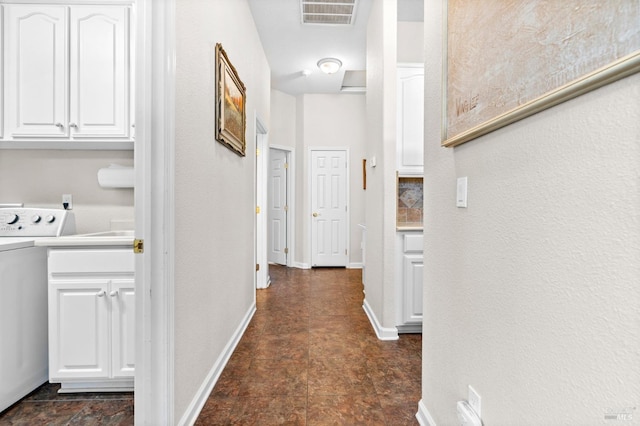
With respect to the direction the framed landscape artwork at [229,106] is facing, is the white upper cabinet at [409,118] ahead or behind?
ahead

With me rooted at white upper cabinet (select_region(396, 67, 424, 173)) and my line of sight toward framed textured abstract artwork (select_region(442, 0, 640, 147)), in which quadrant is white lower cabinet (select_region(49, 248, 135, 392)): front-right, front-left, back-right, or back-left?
front-right

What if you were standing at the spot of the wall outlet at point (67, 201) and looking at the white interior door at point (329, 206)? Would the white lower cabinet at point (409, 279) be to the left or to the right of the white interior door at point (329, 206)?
right

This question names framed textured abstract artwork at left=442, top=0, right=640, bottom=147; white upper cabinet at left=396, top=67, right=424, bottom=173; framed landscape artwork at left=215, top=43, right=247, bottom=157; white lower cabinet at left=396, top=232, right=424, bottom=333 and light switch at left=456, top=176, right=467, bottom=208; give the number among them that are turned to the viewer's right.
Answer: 1

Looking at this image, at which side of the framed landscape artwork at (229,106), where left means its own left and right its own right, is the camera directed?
right

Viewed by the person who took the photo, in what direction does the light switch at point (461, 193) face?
facing the viewer and to the left of the viewer

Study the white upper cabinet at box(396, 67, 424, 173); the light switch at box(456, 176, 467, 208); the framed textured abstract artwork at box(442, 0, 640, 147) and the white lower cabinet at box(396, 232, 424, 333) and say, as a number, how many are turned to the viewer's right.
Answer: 0

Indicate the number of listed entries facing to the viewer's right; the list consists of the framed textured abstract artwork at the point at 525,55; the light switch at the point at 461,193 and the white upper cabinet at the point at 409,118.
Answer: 0

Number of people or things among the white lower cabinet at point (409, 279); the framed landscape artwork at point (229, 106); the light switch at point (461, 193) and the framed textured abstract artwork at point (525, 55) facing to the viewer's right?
1

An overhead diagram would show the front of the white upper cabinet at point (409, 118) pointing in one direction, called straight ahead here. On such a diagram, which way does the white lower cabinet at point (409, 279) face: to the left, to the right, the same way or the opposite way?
the same way
